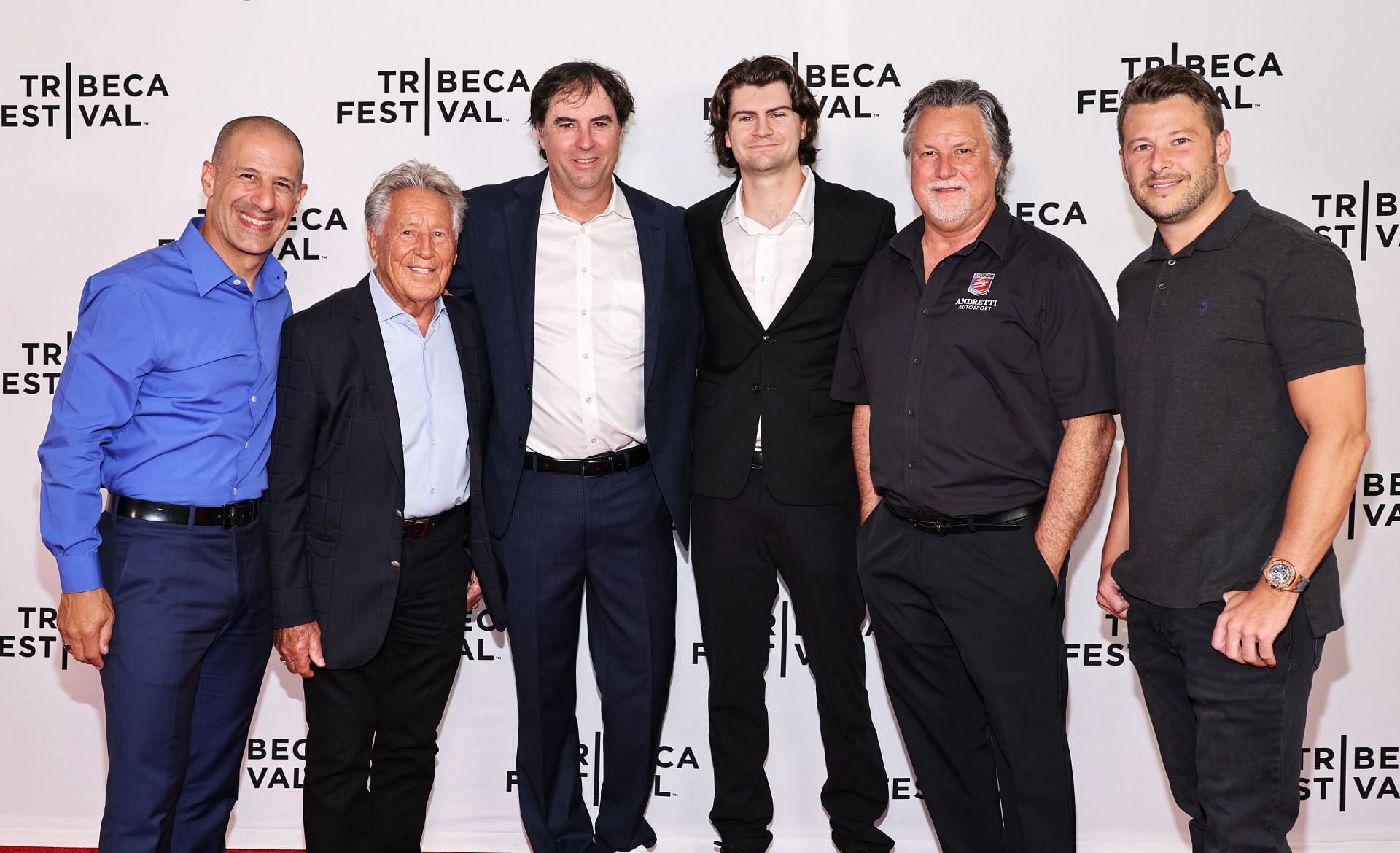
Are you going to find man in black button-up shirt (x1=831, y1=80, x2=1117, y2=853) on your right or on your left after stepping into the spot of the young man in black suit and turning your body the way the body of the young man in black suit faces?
on your left

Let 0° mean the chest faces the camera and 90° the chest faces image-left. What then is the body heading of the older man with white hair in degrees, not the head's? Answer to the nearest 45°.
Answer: approximately 315°

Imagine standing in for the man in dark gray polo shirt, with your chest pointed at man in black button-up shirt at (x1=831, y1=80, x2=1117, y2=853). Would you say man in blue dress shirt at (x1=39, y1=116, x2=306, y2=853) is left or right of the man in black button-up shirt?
left

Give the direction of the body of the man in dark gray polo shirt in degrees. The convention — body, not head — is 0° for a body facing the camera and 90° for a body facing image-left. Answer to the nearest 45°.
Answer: approximately 45°

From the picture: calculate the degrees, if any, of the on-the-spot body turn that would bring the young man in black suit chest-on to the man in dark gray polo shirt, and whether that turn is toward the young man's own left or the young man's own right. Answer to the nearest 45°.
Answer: approximately 45° to the young man's own left
